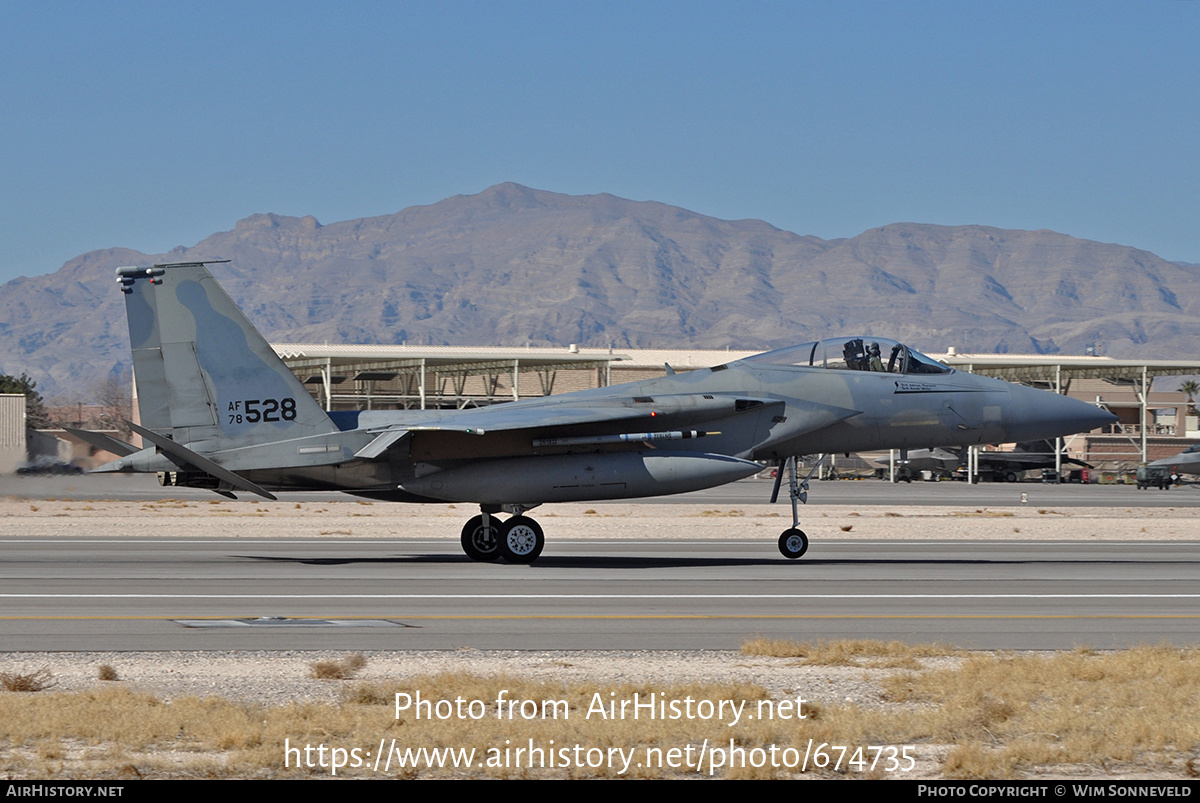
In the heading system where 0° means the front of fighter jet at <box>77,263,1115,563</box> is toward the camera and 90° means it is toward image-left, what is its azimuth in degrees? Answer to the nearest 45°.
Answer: approximately 270°

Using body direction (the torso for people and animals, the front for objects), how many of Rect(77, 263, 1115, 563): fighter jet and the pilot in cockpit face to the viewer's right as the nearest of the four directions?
2

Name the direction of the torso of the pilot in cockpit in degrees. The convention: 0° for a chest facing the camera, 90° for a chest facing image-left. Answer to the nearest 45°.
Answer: approximately 270°

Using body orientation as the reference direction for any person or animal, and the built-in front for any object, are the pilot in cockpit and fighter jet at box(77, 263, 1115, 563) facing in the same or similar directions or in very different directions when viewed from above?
same or similar directions
